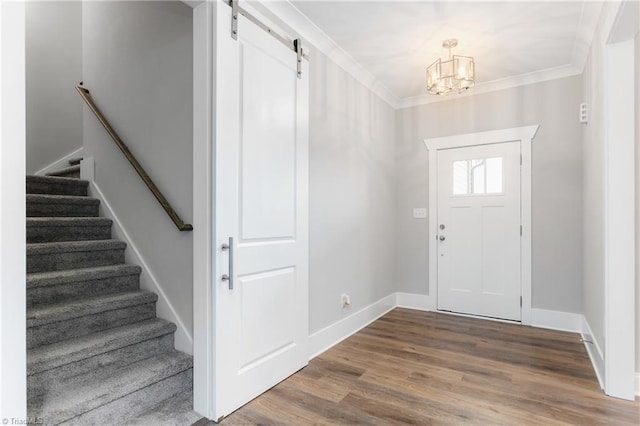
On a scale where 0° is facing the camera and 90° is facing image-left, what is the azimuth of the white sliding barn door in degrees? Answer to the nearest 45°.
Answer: approximately 315°

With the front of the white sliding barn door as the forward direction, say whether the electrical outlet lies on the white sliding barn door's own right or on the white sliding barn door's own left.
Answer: on the white sliding barn door's own left

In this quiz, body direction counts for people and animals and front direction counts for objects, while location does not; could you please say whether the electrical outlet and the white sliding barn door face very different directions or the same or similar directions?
same or similar directions

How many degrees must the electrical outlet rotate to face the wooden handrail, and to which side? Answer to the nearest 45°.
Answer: approximately 90° to its right

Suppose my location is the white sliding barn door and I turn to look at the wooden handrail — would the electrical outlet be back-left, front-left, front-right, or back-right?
back-right

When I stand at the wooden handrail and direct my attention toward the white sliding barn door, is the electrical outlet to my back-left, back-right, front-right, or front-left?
front-left

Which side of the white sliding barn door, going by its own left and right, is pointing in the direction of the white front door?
left

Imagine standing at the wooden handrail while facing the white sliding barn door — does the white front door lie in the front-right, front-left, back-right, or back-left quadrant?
front-left

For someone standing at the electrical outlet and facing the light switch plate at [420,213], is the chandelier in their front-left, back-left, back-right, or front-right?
front-right

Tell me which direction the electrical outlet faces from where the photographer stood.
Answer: facing the viewer and to the right of the viewer

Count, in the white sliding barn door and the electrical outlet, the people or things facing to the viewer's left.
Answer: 0

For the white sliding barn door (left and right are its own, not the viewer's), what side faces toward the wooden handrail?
back

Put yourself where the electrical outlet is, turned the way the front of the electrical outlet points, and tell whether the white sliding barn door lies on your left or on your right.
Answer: on your right

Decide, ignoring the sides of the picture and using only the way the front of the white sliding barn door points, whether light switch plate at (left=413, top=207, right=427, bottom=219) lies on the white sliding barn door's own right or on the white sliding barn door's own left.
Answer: on the white sliding barn door's own left
